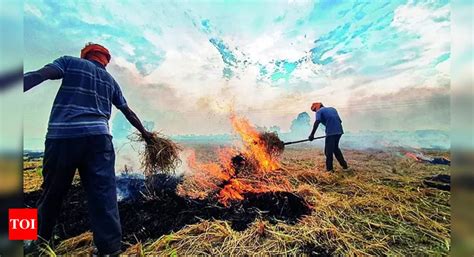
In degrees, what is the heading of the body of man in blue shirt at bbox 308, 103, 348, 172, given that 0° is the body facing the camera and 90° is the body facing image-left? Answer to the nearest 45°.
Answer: approximately 90°

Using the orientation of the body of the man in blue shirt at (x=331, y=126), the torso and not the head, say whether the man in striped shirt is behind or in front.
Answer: in front

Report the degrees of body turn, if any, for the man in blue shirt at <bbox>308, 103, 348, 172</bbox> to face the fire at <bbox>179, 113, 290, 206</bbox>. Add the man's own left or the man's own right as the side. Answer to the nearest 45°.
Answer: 0° — they already face it

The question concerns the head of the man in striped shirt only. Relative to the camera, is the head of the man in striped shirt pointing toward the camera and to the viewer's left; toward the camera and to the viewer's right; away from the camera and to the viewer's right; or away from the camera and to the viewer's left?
away from the camera and to the viewer's right
